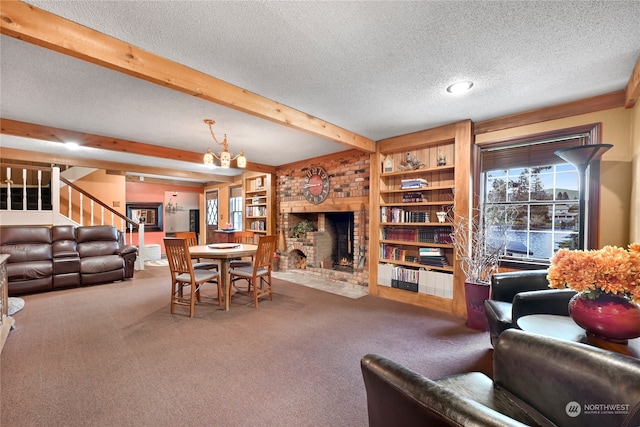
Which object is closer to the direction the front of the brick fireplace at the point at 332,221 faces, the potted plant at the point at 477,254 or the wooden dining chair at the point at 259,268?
the wooden dining chair

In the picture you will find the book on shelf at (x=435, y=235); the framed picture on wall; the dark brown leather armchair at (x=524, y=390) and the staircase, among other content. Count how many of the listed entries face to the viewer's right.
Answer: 1

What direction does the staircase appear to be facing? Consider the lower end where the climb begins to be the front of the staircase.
to the viewer's right

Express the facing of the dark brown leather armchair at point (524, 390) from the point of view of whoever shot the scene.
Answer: facing away from the viewer and to the left of the viewer

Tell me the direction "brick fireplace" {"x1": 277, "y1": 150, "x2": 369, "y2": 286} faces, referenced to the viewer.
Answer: facing the viewer and to the left of the viewer

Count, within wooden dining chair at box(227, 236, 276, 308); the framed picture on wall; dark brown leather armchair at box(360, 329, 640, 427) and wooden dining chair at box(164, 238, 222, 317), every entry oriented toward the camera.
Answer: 1

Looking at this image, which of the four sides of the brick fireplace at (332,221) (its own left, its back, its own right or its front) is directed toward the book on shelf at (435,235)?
left

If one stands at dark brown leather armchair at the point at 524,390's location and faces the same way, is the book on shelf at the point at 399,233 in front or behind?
in front

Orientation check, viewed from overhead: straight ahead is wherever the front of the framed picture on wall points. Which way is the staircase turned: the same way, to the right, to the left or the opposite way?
to the left

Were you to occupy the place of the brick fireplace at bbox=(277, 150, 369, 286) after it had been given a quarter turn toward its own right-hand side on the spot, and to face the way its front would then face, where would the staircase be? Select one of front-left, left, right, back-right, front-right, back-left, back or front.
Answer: front-left

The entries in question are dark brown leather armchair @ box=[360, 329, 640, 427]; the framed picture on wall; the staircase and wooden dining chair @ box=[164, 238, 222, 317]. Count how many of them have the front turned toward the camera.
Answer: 1

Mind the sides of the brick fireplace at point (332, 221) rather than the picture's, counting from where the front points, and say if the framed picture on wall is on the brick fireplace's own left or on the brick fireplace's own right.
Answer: on the brick fireplace's own right

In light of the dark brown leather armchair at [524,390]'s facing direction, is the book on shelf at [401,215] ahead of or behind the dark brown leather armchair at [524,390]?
ahead

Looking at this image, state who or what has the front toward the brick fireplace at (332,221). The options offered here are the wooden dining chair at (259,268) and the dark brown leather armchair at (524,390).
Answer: the dark brown leather armchair

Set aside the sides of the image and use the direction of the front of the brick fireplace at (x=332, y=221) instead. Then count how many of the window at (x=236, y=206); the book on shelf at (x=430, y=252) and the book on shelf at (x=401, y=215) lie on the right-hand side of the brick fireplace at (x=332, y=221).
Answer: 1

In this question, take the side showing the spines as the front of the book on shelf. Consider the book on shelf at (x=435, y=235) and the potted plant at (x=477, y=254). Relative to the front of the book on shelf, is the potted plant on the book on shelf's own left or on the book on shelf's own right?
on the book on shelf's own left

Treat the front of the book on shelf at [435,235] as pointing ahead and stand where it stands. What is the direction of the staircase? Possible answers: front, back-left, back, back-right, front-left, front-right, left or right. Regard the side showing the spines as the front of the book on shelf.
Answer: front-right

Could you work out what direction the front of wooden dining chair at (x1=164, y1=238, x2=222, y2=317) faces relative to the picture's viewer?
facing away from the viewer and to the right of the viewer

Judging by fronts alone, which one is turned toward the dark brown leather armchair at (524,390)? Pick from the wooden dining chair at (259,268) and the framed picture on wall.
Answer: the framed picture on wall

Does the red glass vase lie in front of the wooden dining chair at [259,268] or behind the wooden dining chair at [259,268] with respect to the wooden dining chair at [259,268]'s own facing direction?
behind
